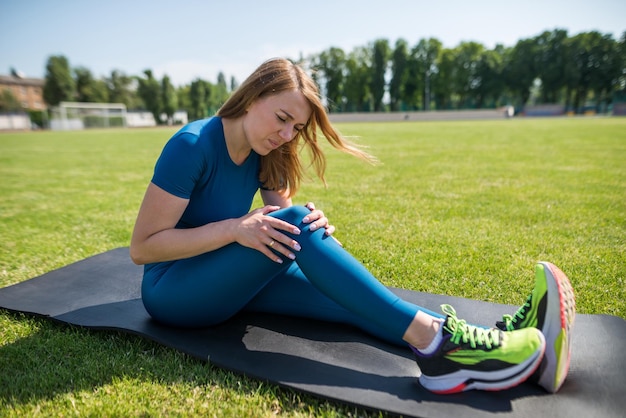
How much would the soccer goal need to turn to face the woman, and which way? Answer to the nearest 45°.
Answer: approximately 45° to its right

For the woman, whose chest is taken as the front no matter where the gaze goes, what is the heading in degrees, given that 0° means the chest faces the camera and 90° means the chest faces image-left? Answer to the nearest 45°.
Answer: approximately 315°

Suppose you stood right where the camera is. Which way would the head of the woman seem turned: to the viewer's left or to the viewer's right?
to the viewer's right

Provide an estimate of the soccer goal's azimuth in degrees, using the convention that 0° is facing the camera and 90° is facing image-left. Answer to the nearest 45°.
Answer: approximately 315°

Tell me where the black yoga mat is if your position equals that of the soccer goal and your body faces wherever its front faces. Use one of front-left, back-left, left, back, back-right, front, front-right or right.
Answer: front-right

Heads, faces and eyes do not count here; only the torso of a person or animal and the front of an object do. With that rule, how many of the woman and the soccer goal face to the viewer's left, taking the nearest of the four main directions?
0
